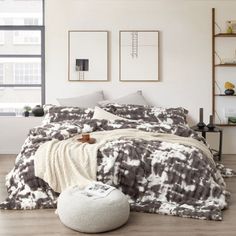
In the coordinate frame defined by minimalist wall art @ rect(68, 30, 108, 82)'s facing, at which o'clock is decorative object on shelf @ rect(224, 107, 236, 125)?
The decorative object on shelf is roughly at 9 o'clock from the minimalist wall art.

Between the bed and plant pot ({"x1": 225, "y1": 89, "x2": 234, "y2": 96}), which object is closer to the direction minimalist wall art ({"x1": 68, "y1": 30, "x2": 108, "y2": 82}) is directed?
the bed

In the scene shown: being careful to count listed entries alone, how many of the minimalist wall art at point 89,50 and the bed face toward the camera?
2

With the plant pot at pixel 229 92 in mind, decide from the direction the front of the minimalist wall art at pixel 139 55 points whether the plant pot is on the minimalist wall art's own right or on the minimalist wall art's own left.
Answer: on the minimalist wall art's own left

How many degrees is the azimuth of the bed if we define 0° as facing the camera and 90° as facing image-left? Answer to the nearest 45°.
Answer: approximately 0°

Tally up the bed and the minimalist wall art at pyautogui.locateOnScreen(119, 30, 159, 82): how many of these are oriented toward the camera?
2

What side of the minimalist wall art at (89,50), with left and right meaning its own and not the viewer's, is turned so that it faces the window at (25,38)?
right
